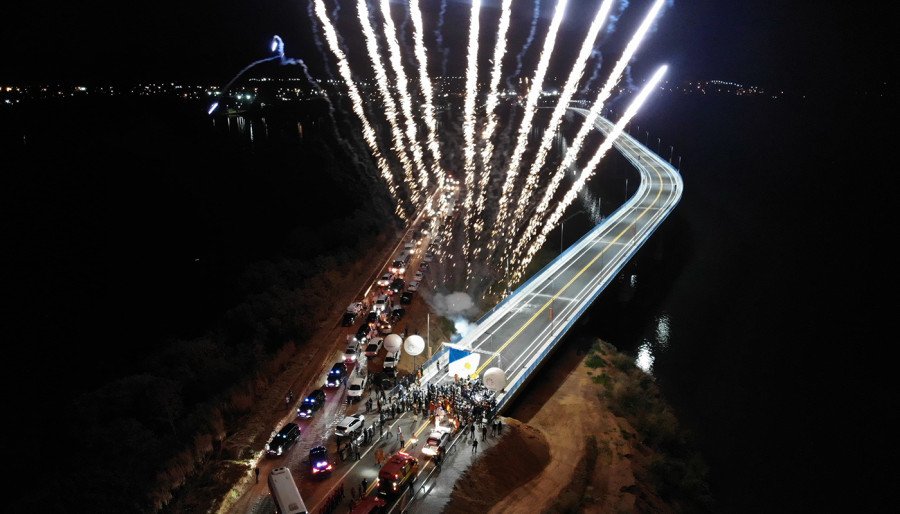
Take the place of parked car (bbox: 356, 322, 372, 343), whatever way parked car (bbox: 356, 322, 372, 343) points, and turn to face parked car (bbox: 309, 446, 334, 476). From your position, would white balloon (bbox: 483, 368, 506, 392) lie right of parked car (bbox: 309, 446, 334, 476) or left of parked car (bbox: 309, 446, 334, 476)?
left

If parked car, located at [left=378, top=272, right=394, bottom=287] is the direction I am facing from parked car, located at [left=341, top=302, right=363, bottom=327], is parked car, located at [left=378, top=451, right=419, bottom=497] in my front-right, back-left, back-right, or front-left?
back-right

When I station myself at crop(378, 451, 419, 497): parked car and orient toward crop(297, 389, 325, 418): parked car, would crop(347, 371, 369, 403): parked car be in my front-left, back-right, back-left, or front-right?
front-right

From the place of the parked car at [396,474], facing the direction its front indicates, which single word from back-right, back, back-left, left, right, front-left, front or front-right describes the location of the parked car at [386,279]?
front-left
